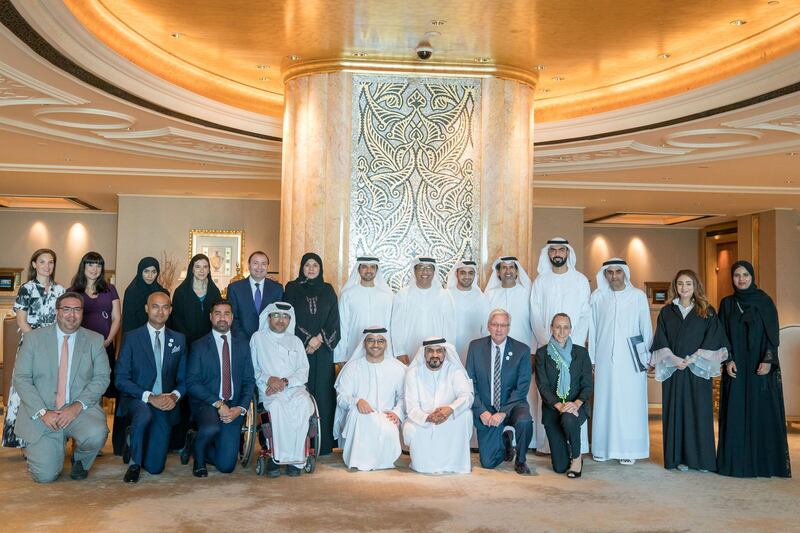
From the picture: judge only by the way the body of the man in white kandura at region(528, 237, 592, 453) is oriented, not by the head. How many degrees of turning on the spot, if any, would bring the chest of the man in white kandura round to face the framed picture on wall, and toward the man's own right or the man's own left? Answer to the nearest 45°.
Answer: approximately 135° to the man's own right

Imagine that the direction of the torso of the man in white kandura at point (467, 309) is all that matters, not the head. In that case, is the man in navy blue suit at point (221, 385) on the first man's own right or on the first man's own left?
on the first man's own right

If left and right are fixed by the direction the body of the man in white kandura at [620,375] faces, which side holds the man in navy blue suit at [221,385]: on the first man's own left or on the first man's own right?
on the first man's own right

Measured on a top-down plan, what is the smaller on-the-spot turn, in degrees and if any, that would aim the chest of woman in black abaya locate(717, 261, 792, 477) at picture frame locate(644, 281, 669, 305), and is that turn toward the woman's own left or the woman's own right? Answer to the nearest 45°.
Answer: approximately 180°

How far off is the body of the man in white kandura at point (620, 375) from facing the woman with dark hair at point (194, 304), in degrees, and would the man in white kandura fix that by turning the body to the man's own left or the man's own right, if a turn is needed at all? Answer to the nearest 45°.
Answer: approximately 90° to the man's own right

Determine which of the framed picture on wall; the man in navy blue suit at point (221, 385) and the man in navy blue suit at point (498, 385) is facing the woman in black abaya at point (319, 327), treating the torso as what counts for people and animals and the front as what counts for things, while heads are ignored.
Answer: the framed picture on wall

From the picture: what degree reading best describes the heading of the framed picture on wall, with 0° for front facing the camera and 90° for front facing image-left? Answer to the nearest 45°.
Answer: approximately 0°
